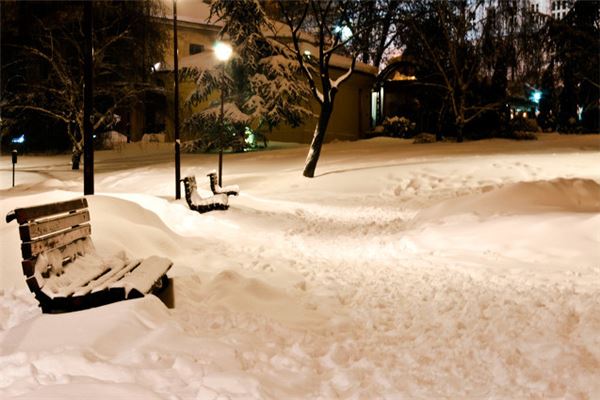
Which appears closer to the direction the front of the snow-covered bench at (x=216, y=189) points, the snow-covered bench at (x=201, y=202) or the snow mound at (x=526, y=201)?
the snow mound

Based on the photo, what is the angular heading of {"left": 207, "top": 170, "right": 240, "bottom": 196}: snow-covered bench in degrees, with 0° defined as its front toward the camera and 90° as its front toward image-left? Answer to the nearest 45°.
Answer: approximately 270°

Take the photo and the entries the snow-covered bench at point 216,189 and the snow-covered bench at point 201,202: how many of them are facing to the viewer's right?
2

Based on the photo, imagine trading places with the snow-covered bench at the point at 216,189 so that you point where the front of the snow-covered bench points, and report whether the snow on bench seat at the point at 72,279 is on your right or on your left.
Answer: on your right

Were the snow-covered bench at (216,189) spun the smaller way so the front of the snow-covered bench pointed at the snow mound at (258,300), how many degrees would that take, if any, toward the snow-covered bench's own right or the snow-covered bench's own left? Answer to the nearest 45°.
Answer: approximately 90° to the snow-covered bench's own right

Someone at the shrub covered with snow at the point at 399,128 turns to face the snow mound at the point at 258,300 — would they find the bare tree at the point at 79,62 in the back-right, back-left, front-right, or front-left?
front-right

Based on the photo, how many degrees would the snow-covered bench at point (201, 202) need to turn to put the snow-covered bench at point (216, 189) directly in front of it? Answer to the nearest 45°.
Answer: approximately 90° to its left

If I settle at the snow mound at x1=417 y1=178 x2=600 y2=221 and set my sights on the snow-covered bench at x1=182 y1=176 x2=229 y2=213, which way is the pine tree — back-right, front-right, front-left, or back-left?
front-right

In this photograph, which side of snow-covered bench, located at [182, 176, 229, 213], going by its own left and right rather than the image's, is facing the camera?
right

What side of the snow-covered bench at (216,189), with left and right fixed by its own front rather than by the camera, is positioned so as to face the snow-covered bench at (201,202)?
right

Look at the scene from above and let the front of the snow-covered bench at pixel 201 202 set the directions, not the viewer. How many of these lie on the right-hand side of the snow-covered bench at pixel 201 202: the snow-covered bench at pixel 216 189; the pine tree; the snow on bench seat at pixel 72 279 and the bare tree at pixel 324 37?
1

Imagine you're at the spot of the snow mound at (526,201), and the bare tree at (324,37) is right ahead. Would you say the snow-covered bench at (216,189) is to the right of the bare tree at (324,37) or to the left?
left

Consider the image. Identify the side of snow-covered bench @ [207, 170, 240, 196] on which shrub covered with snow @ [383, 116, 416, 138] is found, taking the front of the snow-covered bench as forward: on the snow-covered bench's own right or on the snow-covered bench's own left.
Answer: on the snow-covered bench's own left

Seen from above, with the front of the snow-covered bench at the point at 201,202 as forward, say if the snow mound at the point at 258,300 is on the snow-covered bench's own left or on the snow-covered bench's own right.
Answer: on the snow-covered bench's own right
